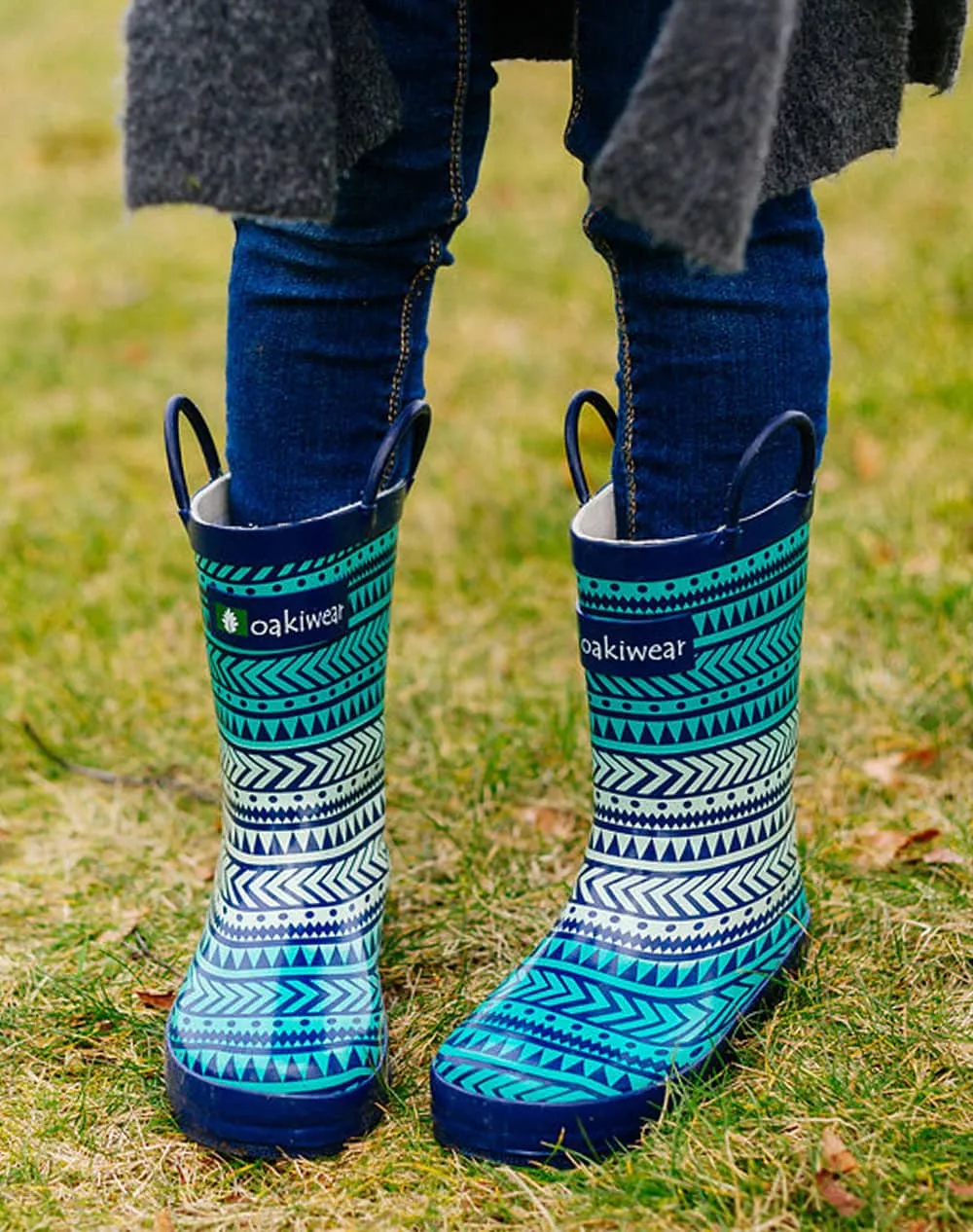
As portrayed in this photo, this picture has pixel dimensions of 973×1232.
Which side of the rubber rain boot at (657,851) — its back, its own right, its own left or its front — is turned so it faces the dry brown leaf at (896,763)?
back

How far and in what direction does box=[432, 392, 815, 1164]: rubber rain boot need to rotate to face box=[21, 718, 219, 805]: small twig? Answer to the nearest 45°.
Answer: approximately 90° to its right

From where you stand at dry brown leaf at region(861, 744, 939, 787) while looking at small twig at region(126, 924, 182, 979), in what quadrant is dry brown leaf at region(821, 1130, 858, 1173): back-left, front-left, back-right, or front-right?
front-left
